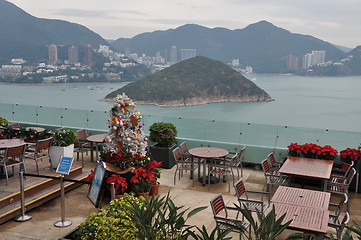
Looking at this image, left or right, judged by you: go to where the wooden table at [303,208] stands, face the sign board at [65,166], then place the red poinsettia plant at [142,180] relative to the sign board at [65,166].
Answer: right

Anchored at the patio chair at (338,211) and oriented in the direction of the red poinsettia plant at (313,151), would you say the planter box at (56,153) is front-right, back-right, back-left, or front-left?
front-left

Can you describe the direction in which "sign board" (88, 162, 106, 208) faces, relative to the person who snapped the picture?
facing the viewer and to the left of the viewer

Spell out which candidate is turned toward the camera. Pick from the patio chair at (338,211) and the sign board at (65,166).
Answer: the sign board

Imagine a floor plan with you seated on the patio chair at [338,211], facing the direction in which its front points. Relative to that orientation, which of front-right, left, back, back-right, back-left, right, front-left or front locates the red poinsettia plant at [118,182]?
front

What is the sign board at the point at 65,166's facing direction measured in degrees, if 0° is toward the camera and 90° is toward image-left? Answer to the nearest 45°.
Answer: approximately 0°

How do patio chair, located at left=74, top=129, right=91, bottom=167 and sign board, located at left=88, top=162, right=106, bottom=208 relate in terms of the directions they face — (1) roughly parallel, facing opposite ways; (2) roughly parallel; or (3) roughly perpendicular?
roughly perpendicular

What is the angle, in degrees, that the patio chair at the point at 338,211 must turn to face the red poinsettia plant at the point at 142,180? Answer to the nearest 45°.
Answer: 0° — it already faces it

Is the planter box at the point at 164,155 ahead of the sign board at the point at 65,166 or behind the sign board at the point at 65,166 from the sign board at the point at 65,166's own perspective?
behind

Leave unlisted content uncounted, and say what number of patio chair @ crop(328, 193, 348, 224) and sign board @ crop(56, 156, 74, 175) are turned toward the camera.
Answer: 1

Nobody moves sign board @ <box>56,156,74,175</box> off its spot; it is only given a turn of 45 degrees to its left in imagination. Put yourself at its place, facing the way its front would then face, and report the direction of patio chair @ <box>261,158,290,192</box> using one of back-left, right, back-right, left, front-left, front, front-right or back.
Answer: front-left

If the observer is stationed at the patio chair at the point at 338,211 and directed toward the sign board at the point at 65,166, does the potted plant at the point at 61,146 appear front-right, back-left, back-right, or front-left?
front-right
